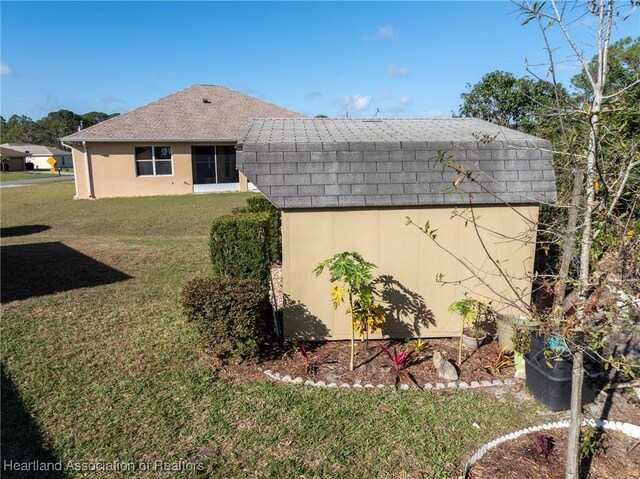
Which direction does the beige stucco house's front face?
away from the camera

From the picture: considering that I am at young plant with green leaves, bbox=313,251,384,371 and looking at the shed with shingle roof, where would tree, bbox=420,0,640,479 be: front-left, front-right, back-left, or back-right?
back-right

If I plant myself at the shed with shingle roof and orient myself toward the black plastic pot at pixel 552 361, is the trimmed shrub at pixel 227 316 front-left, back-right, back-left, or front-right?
back-right

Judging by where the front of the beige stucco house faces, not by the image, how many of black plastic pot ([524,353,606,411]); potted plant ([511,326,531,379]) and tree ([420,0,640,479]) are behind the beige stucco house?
3

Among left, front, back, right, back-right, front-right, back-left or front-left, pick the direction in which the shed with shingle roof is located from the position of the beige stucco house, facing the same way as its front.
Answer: back

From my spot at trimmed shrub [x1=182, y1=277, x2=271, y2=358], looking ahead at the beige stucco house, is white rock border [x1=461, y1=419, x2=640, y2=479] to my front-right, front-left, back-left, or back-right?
back-right

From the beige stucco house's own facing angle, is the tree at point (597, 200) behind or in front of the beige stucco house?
behind

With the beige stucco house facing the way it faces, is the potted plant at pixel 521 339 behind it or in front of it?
behind

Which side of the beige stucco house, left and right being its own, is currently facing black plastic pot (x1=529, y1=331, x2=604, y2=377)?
back

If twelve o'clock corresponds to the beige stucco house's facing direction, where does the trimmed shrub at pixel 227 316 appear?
The trimmed shrub is roughly at 6 o'clock from the beige stucco house.
